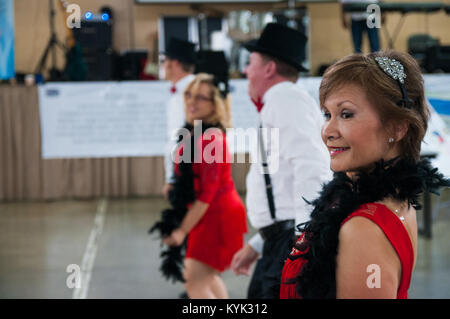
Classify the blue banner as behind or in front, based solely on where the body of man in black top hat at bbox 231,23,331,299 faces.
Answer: in front

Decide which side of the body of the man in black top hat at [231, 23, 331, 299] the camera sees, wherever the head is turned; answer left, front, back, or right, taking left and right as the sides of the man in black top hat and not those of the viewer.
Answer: left

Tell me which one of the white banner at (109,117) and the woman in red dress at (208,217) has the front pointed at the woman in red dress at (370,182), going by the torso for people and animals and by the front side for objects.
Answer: the white banner

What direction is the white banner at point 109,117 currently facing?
toward the camera

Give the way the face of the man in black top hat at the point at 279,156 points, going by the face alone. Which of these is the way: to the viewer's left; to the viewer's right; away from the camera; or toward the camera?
to the viewer's left

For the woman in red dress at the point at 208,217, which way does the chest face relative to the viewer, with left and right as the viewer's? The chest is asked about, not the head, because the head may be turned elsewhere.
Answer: facing to the left of the viewer

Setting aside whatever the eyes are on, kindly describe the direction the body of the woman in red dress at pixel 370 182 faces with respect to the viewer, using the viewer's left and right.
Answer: facing to the left of the viewer

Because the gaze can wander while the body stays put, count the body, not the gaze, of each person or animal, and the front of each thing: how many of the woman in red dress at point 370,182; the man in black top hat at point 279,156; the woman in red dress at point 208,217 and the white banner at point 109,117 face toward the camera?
1

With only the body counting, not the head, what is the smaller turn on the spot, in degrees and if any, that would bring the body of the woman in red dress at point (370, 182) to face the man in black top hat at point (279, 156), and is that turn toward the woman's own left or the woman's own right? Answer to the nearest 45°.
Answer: approximately 90° to the woman's own right

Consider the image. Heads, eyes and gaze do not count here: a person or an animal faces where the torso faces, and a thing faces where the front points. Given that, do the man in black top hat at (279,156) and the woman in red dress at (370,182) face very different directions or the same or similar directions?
same or similar directions

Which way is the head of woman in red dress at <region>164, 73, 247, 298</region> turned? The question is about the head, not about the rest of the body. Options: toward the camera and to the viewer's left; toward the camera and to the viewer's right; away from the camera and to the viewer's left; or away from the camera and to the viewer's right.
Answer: toward the camera and to the viewer's left
